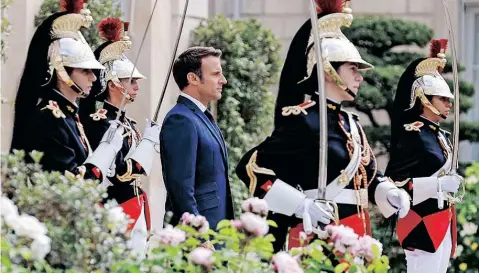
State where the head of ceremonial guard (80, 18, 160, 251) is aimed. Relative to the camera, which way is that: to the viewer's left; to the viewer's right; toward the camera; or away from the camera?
to the viewer's right

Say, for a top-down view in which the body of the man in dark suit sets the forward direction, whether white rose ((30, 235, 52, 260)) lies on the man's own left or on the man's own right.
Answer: on the man's own right

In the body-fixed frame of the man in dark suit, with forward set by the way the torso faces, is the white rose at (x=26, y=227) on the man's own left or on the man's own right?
on the man's own right

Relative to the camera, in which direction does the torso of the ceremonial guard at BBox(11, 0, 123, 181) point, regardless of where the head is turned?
to the viewer's right

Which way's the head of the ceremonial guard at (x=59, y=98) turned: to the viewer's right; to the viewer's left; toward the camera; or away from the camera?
to the viewer's right
